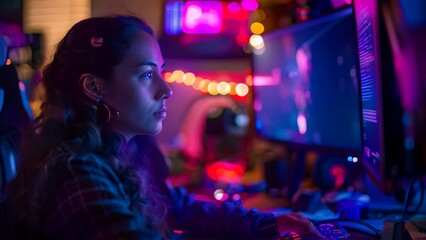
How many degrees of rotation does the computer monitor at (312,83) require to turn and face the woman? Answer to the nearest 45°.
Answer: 0° — it already faces them

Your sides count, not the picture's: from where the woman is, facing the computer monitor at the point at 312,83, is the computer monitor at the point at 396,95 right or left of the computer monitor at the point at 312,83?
right

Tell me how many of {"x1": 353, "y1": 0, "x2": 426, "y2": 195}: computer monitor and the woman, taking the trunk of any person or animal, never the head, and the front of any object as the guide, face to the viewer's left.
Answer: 1

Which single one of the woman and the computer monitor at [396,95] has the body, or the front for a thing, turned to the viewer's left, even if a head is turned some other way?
the computer monitor

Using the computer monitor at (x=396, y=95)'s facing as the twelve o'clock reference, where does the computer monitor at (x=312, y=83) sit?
the computer monitor at (x=312, y=83) is roughly at 2 o'clock from the computer monitor at (x=396, y=95).

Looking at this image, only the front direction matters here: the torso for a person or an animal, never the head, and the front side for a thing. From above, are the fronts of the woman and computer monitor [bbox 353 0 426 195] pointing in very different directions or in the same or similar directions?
very different directions

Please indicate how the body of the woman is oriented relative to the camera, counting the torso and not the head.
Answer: to the viewer's right

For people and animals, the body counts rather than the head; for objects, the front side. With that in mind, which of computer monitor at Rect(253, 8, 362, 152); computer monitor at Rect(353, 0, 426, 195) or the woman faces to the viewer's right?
the woman

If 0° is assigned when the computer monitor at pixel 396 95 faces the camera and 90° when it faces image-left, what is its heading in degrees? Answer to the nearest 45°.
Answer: approximately 90°

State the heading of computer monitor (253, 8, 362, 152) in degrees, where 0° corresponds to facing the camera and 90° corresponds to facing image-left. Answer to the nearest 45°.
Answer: approximately 45°

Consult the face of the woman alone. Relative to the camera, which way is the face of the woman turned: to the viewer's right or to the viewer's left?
to the viewer's right

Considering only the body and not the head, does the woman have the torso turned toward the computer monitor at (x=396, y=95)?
yes

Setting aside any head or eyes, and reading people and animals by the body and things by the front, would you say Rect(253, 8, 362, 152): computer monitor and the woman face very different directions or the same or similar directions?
very different directions
